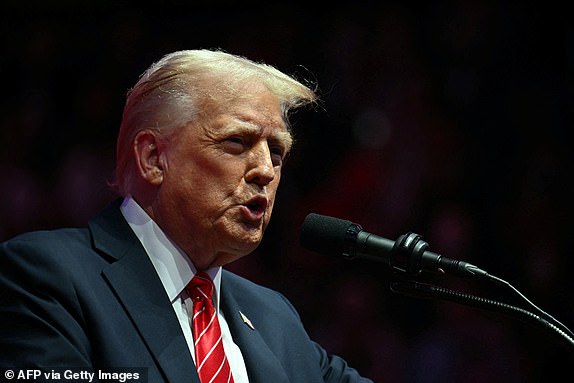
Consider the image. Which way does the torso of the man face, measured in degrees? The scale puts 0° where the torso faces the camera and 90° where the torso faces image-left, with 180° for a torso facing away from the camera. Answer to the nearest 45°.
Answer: approximately 315°

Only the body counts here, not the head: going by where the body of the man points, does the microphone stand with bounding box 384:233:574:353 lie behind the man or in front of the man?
in front

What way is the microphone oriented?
to the viewer's left

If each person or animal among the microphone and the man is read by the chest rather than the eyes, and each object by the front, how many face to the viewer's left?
1

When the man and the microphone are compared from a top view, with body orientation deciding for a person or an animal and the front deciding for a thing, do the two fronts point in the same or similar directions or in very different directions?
very different directions

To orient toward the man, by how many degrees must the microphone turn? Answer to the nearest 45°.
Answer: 0° — it already faces them
